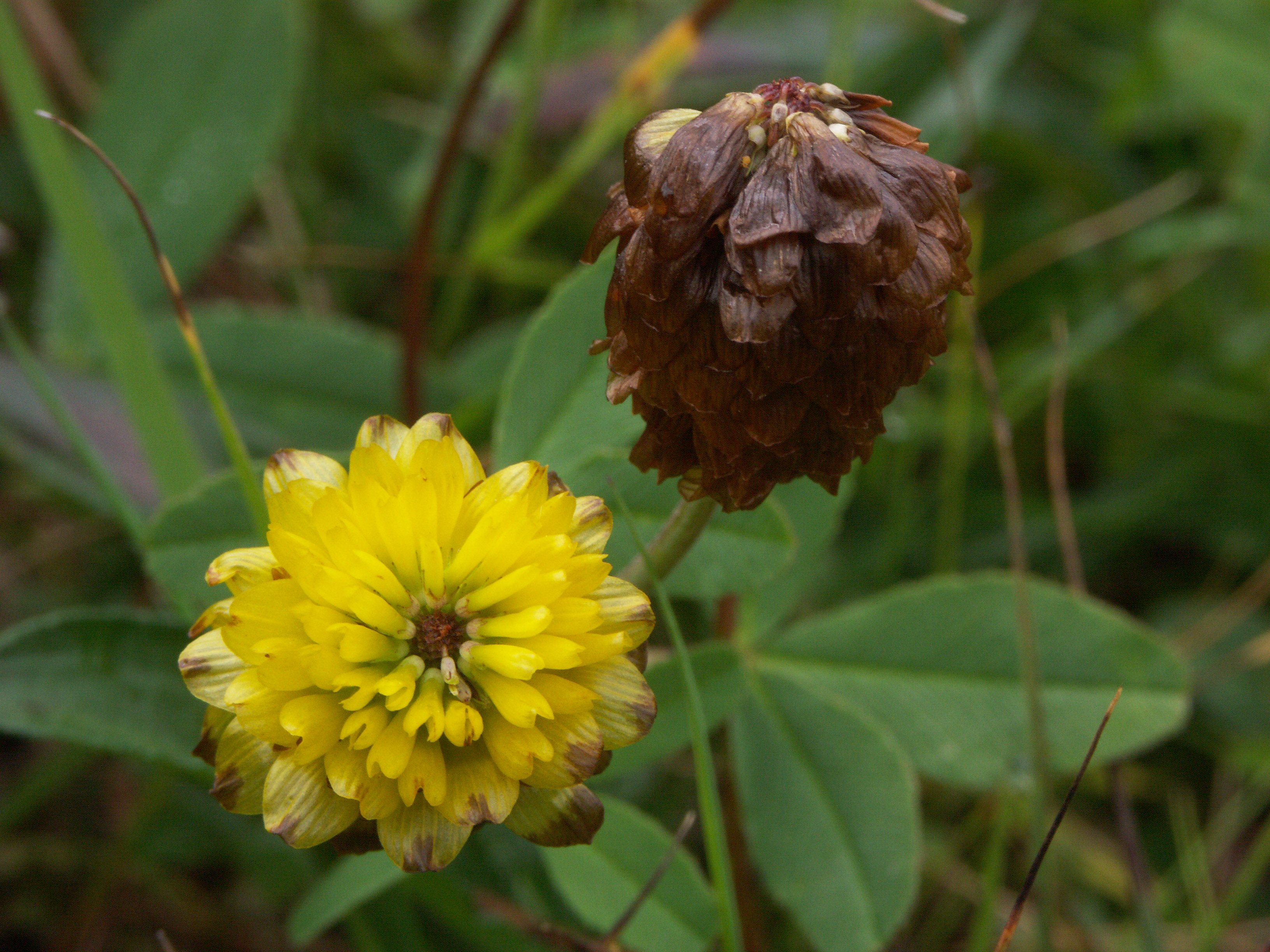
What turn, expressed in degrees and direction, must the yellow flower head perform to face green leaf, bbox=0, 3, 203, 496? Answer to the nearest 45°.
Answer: approximately 135° to its right

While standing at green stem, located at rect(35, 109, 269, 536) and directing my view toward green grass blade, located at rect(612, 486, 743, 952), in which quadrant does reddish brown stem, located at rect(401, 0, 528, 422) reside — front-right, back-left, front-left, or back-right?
front-left

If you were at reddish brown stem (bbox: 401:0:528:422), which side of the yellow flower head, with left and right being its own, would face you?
back

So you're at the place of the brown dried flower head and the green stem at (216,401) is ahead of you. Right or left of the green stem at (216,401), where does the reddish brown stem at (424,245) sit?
right

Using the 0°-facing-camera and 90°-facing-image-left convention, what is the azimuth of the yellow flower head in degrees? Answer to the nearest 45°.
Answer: approximately 0°
